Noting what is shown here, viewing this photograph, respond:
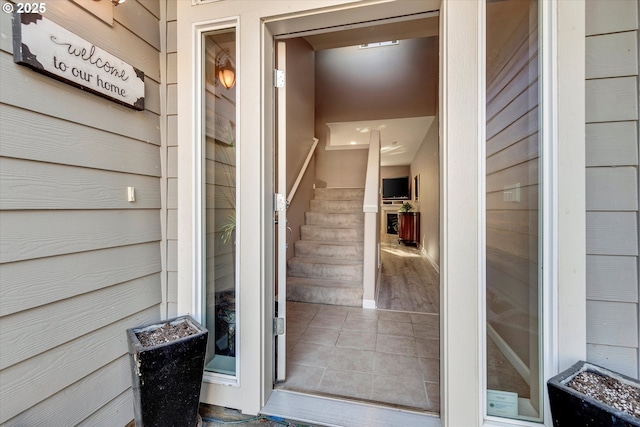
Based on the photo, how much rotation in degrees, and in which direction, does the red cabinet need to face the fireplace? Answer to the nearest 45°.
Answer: approximately 135° to its right

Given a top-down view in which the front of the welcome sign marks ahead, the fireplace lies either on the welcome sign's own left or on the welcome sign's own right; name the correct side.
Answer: on the welcome sign's own left

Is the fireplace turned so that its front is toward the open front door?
yes

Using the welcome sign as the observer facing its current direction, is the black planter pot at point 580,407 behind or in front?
in front

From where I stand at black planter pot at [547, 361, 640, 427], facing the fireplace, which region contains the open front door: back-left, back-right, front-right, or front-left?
front-left

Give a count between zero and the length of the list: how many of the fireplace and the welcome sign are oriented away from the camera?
0

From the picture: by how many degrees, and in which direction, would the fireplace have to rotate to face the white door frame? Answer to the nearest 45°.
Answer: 0° — it already faces it

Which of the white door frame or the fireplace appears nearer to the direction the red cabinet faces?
the white door frame

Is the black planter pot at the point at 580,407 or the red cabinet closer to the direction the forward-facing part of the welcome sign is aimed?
the black planter pot

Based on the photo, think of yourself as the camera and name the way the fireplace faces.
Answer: facing the viewer

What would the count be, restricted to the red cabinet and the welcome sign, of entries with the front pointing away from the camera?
0

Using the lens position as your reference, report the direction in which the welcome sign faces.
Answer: facing the viewer and to the right of the viewer

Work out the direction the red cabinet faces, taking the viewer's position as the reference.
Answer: facing the viewer and to the left of the viewer

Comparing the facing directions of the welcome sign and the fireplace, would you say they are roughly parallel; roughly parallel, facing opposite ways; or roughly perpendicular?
roughly perpendicular

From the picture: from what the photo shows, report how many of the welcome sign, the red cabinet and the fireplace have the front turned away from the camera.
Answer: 0
